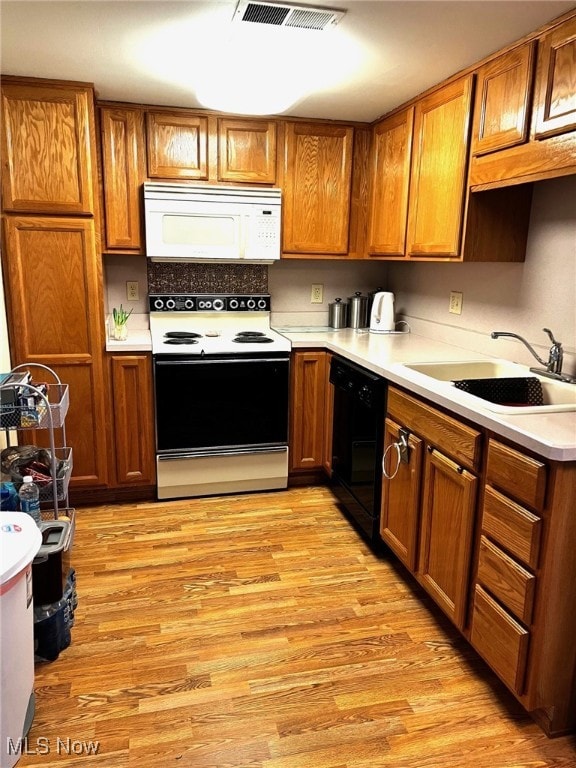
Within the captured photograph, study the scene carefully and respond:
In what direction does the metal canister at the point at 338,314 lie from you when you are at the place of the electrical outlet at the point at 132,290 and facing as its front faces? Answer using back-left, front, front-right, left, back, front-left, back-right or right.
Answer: left

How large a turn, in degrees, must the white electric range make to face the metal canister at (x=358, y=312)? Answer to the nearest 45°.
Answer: approximately 135° to its left

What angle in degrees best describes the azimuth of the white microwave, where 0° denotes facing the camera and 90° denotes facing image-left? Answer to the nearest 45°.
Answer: approximately 0°

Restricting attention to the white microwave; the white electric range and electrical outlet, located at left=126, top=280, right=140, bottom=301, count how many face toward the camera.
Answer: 3

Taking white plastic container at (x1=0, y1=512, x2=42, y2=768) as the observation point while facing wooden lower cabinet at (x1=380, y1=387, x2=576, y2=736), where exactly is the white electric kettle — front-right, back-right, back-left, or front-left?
front-left

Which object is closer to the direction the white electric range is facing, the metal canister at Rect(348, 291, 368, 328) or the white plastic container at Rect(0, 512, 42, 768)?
the white plastic container

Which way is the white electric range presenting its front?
toward the camera

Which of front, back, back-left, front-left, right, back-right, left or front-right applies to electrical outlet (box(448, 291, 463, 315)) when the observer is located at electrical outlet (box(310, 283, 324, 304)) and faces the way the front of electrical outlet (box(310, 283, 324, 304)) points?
front-left

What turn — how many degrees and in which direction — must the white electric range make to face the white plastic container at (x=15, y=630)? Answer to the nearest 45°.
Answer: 0° — it already faces it

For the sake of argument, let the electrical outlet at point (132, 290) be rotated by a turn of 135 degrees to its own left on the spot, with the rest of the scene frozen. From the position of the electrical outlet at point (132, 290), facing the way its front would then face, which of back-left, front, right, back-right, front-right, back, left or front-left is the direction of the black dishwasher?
right

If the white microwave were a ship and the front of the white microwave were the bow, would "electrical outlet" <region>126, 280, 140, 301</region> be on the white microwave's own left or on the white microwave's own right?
on the white microwave's own right

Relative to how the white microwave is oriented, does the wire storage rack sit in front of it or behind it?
in front

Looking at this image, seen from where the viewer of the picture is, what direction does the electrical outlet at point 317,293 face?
facing the viewer
